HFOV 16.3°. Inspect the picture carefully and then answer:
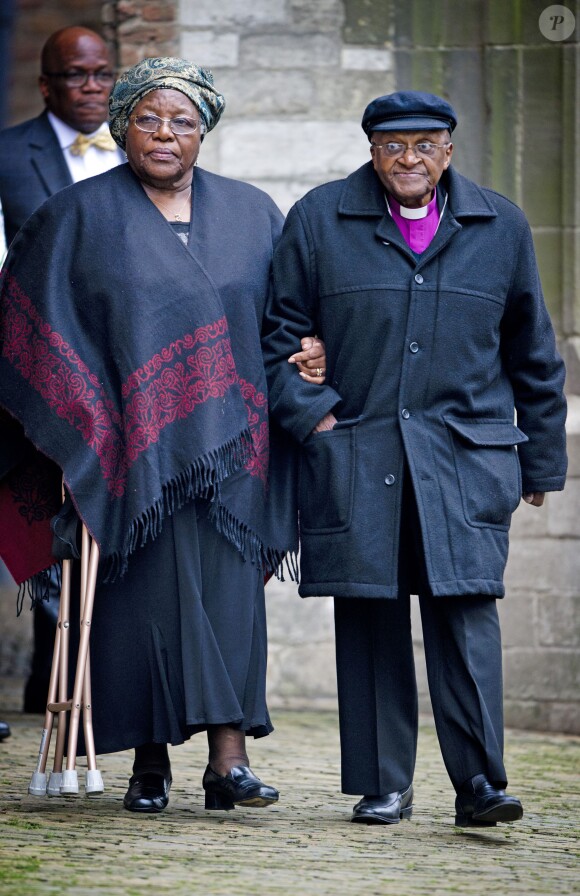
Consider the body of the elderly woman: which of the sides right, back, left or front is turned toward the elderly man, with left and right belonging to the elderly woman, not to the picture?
left

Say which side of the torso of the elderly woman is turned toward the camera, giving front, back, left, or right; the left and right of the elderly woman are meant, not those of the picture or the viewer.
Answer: front

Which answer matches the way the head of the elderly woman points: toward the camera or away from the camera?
toward the camera

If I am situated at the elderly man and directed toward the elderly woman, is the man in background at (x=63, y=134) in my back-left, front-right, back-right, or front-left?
front-right

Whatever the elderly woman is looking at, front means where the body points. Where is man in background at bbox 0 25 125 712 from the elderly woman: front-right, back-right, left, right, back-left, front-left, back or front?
back

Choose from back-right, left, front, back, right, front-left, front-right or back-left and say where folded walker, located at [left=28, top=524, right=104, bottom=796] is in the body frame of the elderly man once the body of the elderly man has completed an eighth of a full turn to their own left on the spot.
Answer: back-right

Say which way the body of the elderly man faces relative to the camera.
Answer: toward the camera

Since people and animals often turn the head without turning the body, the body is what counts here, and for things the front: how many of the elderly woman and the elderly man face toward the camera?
2

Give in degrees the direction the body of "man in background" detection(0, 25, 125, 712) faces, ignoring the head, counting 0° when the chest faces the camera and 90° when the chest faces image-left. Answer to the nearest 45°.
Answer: approximately 315°

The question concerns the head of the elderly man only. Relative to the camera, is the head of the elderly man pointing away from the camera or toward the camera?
toward the camera

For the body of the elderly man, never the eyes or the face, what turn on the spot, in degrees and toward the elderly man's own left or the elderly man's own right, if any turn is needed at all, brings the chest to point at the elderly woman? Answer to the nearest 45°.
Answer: approximately 90° to the elderly man's own right

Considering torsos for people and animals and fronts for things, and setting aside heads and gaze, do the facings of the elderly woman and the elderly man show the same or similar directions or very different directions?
same or similar directions

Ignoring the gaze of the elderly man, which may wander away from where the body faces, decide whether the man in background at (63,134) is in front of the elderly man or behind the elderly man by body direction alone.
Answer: behind
